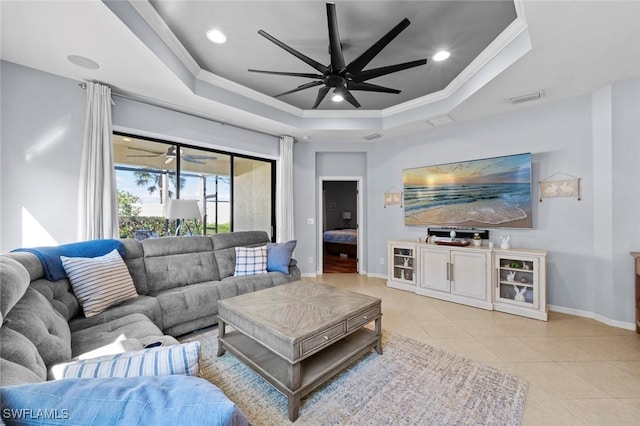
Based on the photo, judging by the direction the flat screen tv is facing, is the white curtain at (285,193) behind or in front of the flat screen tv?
in front

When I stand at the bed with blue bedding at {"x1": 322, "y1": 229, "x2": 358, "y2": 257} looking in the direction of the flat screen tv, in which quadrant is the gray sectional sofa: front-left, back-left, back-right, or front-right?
front-right

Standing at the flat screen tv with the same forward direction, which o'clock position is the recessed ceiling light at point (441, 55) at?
The recessed ceiling light is roughly at 11 o'clock from the flat screen tv.

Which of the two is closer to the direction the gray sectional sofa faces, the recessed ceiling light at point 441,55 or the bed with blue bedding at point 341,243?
the recessed ceiling light

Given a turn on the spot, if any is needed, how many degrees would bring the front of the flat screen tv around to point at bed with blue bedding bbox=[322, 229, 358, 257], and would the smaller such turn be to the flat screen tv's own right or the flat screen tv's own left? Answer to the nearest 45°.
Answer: approximately 90° to the flat screen tv's own right

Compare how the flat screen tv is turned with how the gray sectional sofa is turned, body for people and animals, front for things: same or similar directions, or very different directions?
very different directions

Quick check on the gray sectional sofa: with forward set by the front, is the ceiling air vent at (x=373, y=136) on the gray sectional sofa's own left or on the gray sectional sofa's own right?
on the gray sectional sofa's own left

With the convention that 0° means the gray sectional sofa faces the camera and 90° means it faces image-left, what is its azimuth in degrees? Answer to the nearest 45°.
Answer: approximately 315°

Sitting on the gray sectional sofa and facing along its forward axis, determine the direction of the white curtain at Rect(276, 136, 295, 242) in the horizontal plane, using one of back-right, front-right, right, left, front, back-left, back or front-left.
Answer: left

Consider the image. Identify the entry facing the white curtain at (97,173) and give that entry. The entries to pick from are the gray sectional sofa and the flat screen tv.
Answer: the flat screen tv
